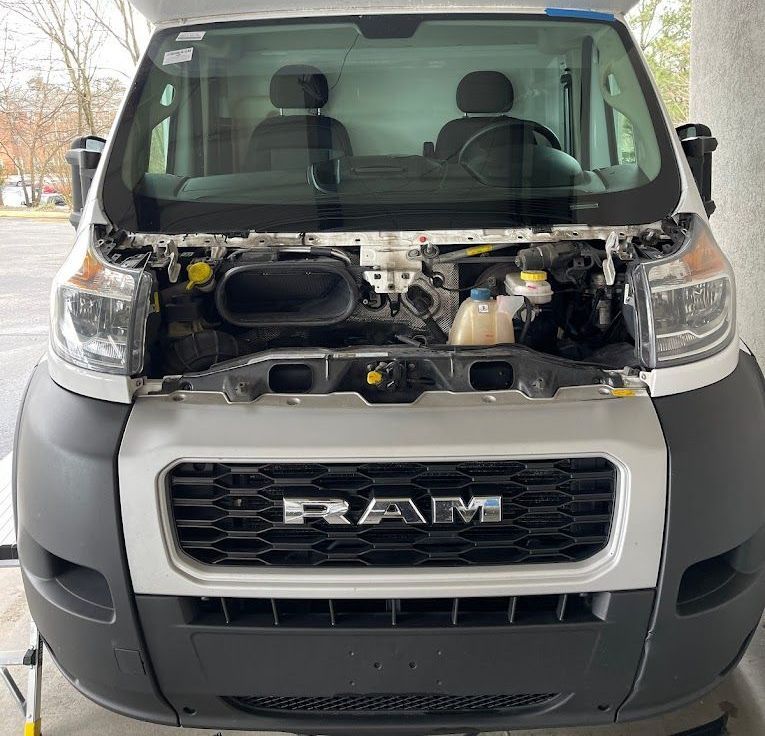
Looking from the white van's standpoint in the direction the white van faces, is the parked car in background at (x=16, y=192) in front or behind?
behind

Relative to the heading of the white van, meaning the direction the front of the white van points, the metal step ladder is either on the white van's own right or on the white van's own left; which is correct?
on the white van's own right

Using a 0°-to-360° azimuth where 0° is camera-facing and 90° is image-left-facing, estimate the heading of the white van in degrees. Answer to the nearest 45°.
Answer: approximately 0°
